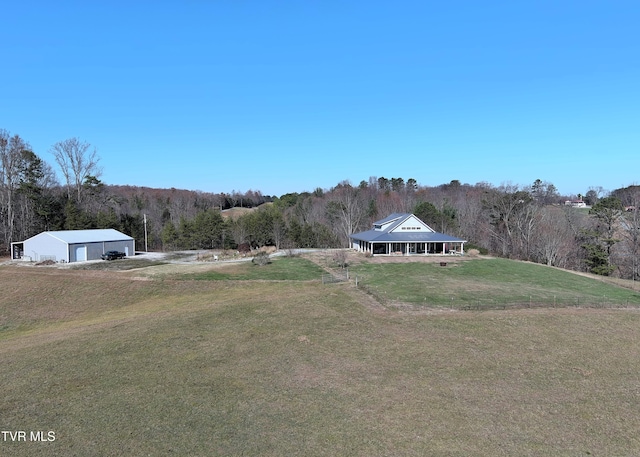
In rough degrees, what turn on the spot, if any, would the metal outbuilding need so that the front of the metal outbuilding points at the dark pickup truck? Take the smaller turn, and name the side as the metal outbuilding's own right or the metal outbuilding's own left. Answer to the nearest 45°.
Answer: approximately 45° to the metal outbuilding's own left

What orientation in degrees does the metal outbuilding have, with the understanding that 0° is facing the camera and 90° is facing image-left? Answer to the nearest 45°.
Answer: approximately 315°
